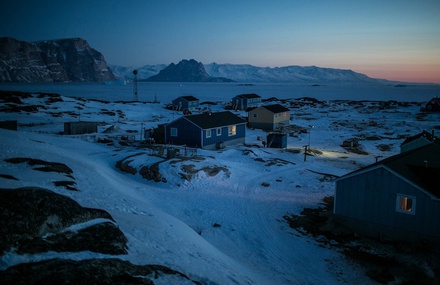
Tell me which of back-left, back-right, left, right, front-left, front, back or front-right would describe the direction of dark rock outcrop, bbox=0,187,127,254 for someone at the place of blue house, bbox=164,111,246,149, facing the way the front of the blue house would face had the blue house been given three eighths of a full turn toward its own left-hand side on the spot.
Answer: back

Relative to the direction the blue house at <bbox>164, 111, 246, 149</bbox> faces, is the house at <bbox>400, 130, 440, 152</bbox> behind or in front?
in front

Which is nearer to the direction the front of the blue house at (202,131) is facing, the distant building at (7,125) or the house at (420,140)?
the house

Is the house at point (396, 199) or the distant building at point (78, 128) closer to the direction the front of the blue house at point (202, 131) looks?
the house

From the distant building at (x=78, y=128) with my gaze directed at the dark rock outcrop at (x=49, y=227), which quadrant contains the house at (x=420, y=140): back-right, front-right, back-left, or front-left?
front-left

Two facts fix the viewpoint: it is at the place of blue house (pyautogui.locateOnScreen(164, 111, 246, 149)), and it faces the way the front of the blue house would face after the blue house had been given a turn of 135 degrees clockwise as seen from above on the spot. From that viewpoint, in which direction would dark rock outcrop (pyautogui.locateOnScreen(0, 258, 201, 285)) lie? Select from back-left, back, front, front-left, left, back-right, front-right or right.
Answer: left

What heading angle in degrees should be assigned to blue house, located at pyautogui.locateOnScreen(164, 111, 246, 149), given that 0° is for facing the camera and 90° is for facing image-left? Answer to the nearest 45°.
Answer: approximately 315°

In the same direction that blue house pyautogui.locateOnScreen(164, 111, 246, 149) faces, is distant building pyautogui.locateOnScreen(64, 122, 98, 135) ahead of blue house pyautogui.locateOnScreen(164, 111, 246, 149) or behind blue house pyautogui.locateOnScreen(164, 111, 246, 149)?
behind

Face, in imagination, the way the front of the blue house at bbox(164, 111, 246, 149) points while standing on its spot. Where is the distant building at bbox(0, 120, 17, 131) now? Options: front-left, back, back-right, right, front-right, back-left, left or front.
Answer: back-right
